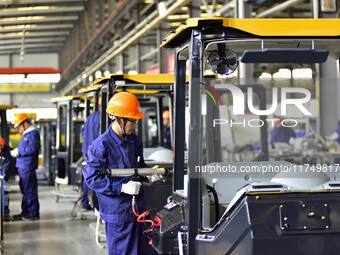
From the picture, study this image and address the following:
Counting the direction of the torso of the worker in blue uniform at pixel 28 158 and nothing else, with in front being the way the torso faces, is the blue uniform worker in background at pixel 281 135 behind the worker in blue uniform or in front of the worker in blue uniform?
behind

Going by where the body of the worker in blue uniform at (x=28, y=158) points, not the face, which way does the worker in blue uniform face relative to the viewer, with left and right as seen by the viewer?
facing to the left of the viewer

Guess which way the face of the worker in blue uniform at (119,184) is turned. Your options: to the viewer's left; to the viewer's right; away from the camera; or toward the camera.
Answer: to the viewer's right
